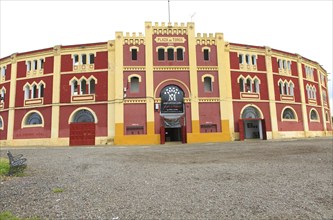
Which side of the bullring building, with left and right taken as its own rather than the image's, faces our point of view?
front

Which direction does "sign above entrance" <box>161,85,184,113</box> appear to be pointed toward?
toward the camera
